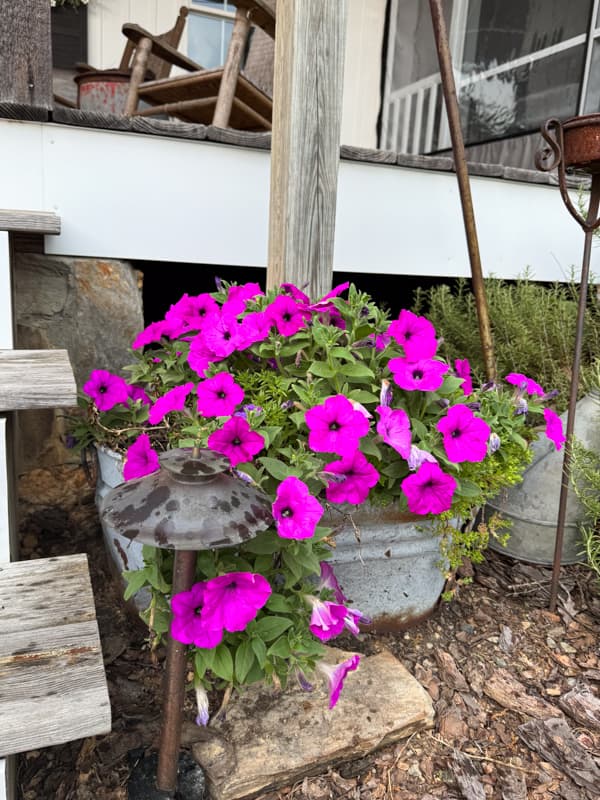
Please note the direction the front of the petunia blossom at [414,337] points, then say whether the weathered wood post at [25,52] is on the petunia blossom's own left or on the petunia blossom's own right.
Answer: on the petunia blossom's own right

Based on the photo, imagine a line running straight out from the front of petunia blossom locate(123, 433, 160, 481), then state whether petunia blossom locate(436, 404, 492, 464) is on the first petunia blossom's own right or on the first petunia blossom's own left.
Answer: on the first petunia blossom's own left
